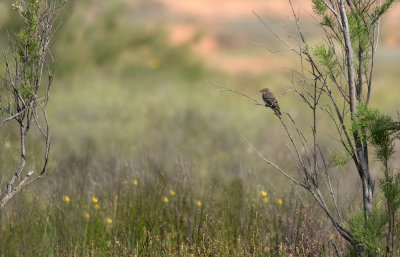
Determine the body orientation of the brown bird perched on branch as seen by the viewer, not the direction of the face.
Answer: to the viewer's left
